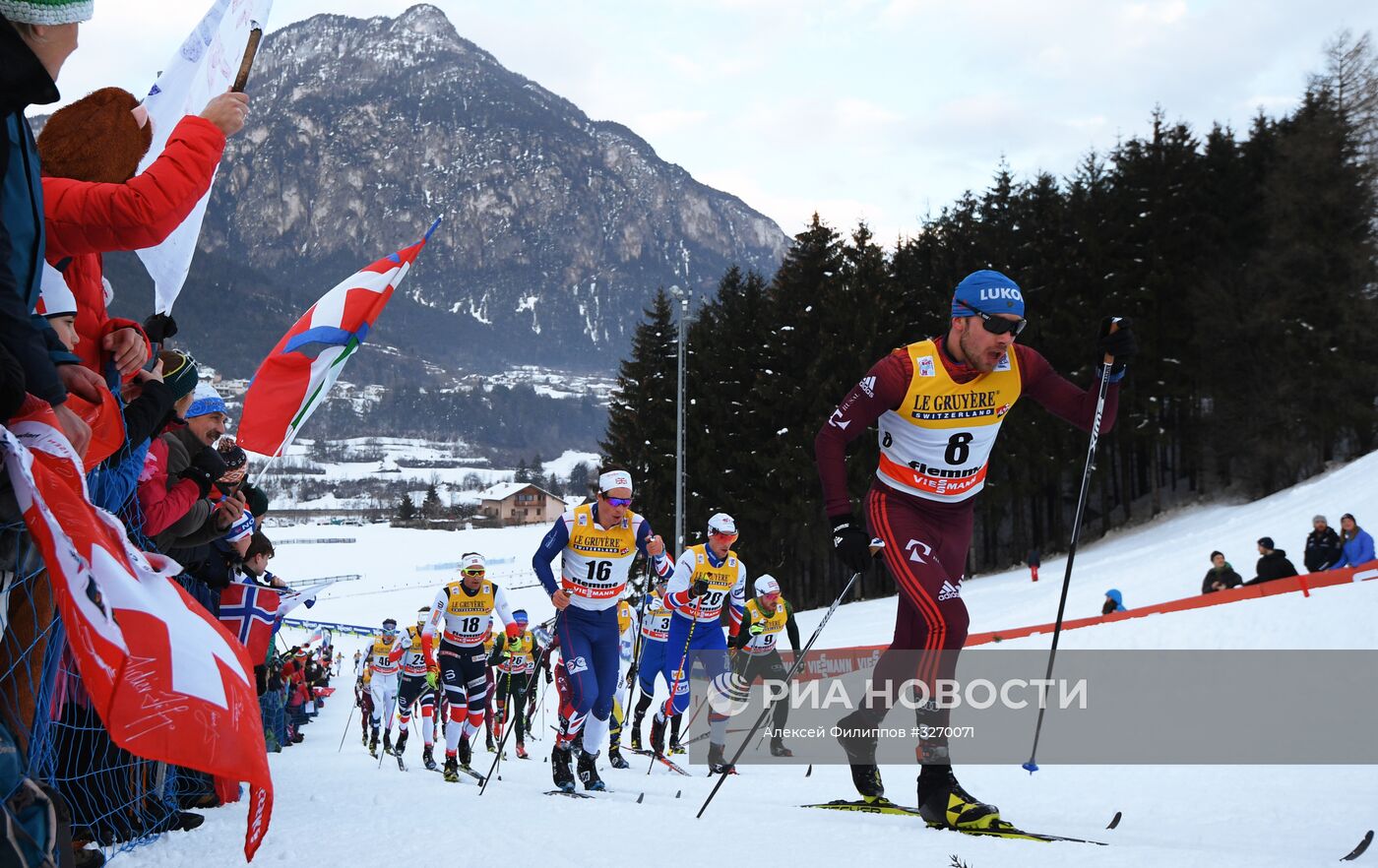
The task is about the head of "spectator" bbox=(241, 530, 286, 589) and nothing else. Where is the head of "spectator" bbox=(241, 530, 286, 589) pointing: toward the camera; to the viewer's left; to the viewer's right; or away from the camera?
to the viewer's right

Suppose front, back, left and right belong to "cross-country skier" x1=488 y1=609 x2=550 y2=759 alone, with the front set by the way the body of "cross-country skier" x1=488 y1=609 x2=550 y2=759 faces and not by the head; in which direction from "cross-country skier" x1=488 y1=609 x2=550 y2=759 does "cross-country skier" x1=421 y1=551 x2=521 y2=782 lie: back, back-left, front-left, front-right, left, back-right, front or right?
front

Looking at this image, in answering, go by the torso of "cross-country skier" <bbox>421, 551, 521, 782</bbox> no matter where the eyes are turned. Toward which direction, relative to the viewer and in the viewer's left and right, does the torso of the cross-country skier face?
facing the viewer

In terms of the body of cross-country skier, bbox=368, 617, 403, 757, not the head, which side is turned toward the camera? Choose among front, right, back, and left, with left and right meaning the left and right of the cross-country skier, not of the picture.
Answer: front

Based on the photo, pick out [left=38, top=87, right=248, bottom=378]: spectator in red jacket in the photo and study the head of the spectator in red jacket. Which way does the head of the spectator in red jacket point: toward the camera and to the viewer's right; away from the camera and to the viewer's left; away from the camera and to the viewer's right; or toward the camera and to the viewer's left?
away from the camera and to the viewer's right

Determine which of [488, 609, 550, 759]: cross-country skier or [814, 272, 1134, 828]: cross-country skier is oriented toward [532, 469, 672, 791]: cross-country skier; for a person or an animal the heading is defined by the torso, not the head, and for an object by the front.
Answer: [488, 609, 550, 759]: cross-country skier

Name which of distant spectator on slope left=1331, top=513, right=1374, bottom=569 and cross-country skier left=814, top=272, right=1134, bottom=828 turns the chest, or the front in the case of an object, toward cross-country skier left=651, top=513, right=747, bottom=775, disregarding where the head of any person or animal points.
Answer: the distant spectator on slope

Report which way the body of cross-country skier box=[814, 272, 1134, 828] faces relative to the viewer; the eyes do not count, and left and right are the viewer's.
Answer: facing the viewer and to the right of the viewer

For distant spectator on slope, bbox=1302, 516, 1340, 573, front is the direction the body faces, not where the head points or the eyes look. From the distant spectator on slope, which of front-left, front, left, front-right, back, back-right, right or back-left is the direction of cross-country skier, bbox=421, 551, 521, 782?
front

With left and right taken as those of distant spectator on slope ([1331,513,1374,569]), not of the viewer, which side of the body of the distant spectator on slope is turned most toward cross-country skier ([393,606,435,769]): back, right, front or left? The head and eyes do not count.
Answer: front

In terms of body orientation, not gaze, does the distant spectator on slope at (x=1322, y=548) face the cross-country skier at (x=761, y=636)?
yes

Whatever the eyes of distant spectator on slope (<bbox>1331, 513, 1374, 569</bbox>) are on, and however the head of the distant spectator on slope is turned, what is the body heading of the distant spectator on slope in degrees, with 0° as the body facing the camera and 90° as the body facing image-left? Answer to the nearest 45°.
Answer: approximately 45°

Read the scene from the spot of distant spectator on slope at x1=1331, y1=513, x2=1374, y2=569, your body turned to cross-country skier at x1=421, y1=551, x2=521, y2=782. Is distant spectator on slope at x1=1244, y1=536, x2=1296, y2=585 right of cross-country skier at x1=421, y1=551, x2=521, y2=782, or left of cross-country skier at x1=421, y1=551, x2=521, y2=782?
right

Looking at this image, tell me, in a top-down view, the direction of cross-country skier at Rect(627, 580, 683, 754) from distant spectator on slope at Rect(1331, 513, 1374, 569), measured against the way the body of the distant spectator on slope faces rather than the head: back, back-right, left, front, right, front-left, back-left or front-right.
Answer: front

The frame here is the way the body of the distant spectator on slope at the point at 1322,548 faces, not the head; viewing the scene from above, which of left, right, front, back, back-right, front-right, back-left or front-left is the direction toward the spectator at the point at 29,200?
front-left
